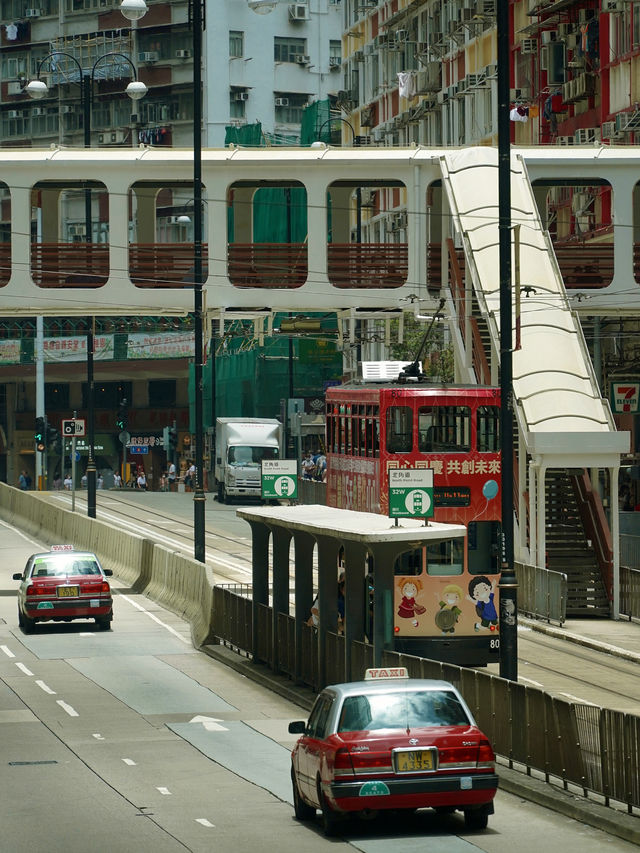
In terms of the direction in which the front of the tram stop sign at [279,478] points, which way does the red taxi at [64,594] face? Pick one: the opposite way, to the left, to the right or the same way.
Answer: the opposite way

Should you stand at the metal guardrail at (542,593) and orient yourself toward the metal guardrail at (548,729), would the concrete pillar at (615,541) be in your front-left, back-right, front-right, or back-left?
back-left

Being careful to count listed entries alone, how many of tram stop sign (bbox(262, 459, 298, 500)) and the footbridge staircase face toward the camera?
2

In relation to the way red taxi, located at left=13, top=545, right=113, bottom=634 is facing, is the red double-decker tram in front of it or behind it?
behind

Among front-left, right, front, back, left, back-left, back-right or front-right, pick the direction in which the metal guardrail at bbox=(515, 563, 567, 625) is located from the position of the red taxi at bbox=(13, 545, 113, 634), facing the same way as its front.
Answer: right

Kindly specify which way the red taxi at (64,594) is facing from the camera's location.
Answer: facing away from the viewer

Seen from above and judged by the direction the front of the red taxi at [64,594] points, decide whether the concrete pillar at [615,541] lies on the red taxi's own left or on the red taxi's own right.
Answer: on the red taxi's own right

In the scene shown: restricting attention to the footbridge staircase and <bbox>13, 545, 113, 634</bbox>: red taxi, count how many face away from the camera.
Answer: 1

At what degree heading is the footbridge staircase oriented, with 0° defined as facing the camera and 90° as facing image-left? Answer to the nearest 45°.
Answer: approximately 0°

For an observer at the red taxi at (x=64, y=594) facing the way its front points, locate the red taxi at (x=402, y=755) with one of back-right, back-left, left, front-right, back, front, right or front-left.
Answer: back

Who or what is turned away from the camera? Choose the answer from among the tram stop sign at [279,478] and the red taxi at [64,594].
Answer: the red taxi
